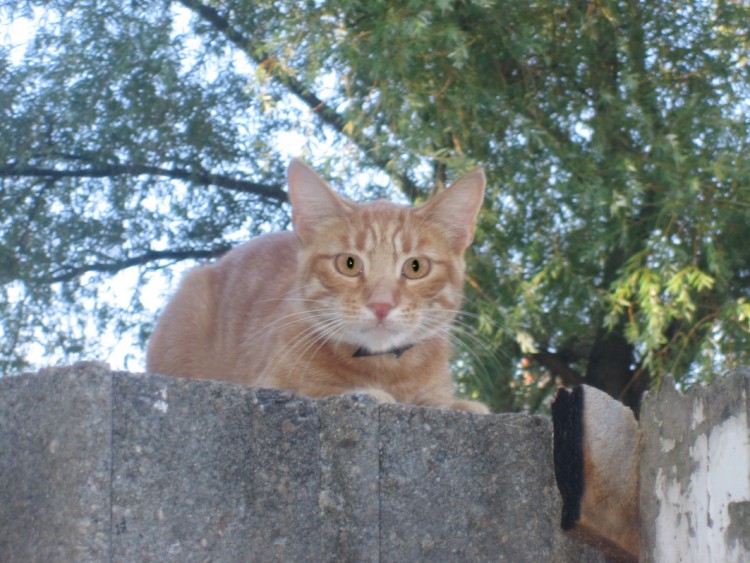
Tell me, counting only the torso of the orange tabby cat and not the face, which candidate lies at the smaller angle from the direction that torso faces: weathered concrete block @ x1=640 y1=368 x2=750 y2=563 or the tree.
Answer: the weathered concrete block

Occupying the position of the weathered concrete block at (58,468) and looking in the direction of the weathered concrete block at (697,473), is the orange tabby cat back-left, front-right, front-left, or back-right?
front-left

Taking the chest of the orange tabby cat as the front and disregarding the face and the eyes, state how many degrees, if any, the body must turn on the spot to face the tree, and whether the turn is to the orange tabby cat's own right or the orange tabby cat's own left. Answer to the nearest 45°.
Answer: approximately 135° to the orange tabby cat's own left

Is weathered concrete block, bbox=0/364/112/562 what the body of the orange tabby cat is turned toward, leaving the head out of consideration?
no

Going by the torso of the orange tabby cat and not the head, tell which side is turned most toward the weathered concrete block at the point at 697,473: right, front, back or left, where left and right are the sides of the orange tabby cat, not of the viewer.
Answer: front
